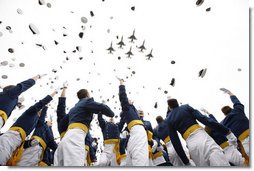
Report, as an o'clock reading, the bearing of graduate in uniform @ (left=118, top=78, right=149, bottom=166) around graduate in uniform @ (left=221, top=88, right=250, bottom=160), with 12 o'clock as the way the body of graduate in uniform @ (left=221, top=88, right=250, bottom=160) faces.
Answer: graduate in uniform @ (left=118, top=78, right=149, bottom=166) is roughly at 9 o'clock from graduate in uniform @ (left=221, top=88, right=250, bottom=160).

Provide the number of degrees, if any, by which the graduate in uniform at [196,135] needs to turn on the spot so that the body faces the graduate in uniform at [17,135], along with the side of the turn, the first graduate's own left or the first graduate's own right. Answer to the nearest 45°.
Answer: approximately 90° to the first graduate's own left

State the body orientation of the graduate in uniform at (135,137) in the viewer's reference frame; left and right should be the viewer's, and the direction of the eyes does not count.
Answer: facing away from the viewer

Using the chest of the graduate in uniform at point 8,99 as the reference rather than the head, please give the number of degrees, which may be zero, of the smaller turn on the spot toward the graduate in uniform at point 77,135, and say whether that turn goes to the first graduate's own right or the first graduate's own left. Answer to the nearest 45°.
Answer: approximately 90° to the first graduate's own right

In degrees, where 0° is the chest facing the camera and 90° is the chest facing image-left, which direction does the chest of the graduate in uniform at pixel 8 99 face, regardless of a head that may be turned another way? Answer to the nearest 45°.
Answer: approximately 225°

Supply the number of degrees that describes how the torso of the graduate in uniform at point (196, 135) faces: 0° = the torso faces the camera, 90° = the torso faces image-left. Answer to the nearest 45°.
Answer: approximately 180°

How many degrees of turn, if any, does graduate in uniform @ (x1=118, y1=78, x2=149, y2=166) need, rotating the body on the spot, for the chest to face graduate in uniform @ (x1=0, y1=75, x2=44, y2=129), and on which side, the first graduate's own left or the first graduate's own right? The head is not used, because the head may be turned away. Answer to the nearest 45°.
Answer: approximately 90° to the first graduate's own left

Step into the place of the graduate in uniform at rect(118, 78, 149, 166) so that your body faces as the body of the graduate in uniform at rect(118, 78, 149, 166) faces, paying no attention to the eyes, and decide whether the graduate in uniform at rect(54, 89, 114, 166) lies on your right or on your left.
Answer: on your left

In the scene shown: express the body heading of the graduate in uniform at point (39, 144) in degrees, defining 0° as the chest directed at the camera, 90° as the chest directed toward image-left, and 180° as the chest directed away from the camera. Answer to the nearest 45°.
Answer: approximately 225°

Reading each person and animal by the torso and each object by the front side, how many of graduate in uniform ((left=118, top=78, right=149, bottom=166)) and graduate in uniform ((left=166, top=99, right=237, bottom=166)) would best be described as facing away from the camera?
2

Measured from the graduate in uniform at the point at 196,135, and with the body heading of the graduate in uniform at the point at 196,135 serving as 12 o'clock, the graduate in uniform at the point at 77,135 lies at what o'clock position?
the graduate in uniform at the point at 77,135 is roughly at 8 o'clock from the graduate in uniform at the point at 196,135.
